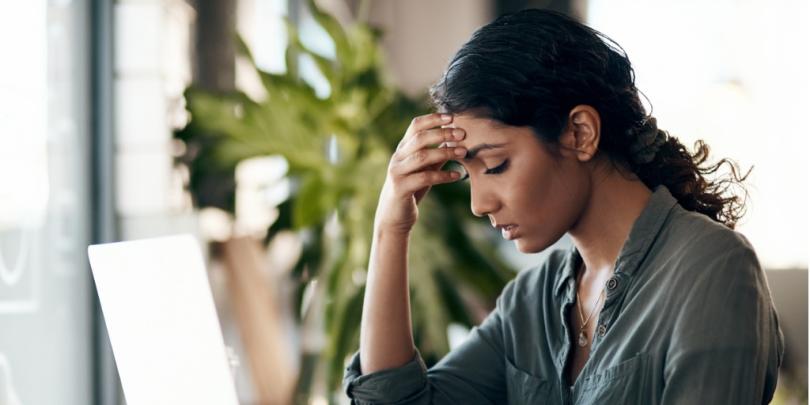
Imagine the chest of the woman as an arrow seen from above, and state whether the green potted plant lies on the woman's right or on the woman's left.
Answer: on the woman's right

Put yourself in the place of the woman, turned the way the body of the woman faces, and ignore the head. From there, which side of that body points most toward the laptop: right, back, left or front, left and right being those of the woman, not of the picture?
front

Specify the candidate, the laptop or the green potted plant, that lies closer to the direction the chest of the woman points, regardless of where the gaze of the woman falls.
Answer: the laptop

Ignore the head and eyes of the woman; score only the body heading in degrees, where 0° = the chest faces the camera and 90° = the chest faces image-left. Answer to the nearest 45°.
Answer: approximately 45°
